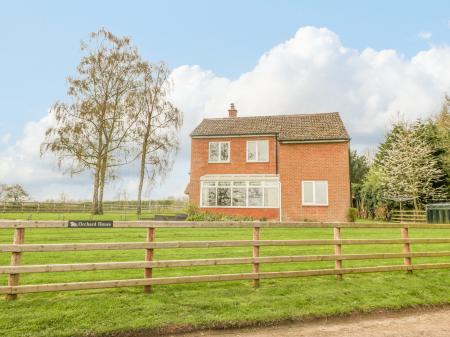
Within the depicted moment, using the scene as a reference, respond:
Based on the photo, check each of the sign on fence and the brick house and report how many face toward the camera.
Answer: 2

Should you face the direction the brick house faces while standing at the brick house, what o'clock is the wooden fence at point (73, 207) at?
The wooden fence is roughly at 4 o'clock from the brick house.

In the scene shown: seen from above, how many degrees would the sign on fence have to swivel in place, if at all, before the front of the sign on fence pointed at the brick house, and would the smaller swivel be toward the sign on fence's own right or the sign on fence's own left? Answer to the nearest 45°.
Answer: approximately 135° to the sign on fence's own left

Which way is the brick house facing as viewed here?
toward the camera

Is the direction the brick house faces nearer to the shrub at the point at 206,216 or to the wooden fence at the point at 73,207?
the shrub

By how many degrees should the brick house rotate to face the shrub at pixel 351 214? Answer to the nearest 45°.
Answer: approximately 90° to its left

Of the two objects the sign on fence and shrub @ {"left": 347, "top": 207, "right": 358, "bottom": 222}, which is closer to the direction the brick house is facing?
the sign on fence

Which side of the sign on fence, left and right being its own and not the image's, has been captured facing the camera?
front

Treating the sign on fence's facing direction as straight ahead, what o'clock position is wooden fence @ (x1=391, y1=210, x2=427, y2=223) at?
The wooden fence is roughly at 8 o'clock from the sign on fence.

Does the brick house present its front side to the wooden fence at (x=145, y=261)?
yes

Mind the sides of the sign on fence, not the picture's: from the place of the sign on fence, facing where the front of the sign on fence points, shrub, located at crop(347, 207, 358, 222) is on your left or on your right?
on your left

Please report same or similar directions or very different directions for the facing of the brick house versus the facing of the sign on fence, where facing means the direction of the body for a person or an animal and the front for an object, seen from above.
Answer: same or similar directions

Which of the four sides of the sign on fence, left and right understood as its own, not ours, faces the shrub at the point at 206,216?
back

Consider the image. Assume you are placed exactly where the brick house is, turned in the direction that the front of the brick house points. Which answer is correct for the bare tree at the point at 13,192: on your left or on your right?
on your right

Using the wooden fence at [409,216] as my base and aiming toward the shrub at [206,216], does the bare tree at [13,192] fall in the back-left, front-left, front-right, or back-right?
front-right

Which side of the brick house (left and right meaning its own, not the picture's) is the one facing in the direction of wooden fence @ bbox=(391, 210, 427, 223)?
left

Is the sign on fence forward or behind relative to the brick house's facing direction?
forward

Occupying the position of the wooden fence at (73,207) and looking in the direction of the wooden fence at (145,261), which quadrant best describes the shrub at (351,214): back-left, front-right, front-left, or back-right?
front-left

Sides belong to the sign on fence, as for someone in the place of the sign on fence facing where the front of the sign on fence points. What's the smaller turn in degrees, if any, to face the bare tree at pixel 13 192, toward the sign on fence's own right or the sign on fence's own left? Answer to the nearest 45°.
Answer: approximately 180°
